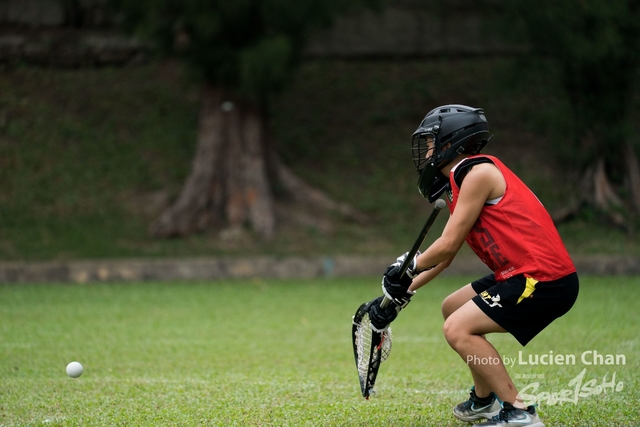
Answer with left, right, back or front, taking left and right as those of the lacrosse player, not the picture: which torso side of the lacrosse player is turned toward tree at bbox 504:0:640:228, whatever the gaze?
right

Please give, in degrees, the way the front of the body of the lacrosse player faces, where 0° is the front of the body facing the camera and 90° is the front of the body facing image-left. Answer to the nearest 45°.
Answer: approximately 90°

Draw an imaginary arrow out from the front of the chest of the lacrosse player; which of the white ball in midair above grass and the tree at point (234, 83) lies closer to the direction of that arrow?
the white ball in midair above grass

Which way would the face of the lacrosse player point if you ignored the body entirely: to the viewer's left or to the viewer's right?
to the viewer's left

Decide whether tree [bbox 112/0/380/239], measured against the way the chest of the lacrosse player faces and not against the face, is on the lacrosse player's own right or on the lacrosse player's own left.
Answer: on the lacrosse player's own right

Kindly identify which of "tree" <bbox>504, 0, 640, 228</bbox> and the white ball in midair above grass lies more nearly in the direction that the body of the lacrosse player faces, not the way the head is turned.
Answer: the white ball in midair above grass
